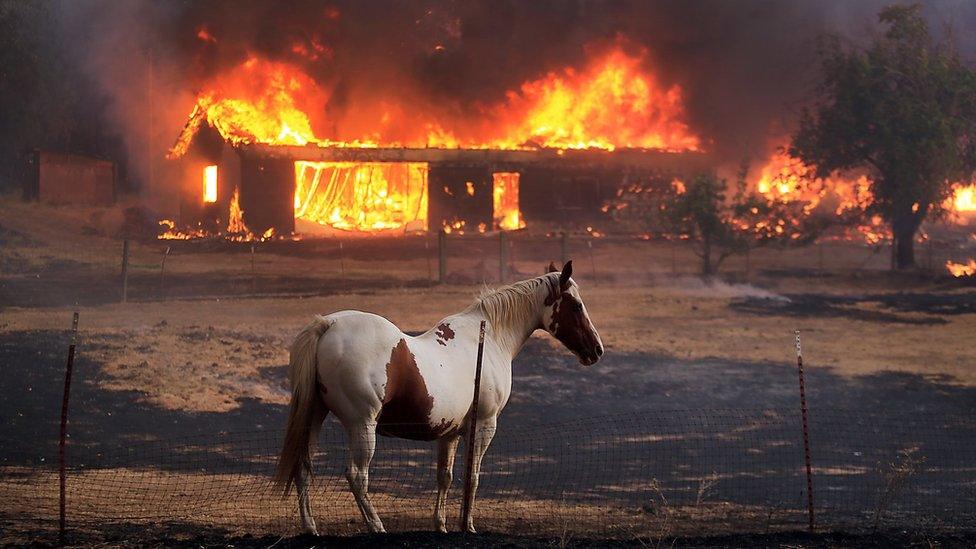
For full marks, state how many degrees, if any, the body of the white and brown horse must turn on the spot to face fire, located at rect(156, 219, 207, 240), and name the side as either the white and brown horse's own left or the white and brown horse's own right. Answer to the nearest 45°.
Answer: approximately 90° to the white and brown horse's own left

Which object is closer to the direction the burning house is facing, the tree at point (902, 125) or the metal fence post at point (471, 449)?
the metal fence post

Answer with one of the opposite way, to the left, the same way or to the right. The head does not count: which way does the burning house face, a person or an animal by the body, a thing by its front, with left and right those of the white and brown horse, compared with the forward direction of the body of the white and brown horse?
to the right

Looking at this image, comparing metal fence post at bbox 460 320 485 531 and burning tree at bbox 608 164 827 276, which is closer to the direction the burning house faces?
the metal fence post

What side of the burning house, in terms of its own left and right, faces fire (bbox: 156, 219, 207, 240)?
right

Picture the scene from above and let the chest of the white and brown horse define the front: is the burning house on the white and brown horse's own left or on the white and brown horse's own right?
on the white and brown horse's own left

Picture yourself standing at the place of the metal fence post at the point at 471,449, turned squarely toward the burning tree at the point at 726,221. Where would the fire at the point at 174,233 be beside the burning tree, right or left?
left

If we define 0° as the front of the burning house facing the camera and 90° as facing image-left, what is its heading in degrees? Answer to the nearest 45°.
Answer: approximately 0°

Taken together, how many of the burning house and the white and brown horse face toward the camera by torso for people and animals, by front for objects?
1

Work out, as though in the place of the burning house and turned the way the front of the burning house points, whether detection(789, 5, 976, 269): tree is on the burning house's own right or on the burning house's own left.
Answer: on the burning house's own left

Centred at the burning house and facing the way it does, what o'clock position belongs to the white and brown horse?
The white and brown horse is roughly at 12 o'clock from the burning house.

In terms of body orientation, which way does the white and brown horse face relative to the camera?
to the viewer's right
